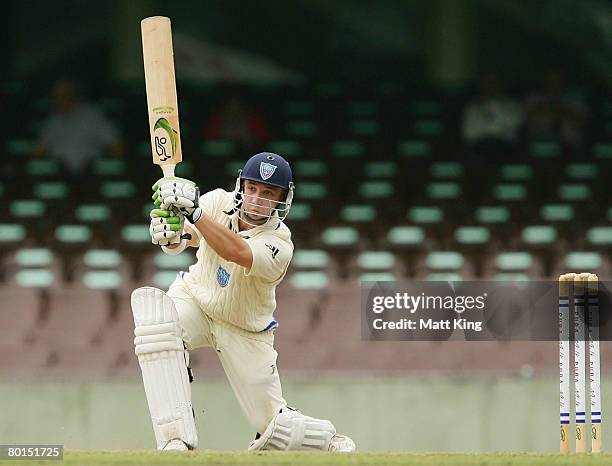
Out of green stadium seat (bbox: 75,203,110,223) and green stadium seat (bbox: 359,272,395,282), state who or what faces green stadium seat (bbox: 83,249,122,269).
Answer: green stadium seat (bbox: 75,203,110,223)

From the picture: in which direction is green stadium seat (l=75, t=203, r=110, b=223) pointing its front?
toward the camera

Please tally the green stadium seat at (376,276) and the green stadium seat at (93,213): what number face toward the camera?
2

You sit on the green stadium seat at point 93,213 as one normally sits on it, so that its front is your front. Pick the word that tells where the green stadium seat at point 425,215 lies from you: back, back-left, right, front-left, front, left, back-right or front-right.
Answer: left

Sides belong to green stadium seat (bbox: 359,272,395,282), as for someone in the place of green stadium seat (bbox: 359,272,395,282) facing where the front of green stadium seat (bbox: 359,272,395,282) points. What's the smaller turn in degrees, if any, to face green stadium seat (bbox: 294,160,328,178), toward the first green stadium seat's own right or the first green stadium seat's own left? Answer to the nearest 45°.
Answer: approximately 180°

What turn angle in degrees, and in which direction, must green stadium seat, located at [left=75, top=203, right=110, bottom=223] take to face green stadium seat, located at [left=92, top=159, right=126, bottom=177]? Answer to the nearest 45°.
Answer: approximately 180°

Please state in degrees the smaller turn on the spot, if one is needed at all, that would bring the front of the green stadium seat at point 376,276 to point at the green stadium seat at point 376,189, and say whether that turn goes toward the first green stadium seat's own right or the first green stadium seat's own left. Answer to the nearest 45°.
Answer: approximately 180°
